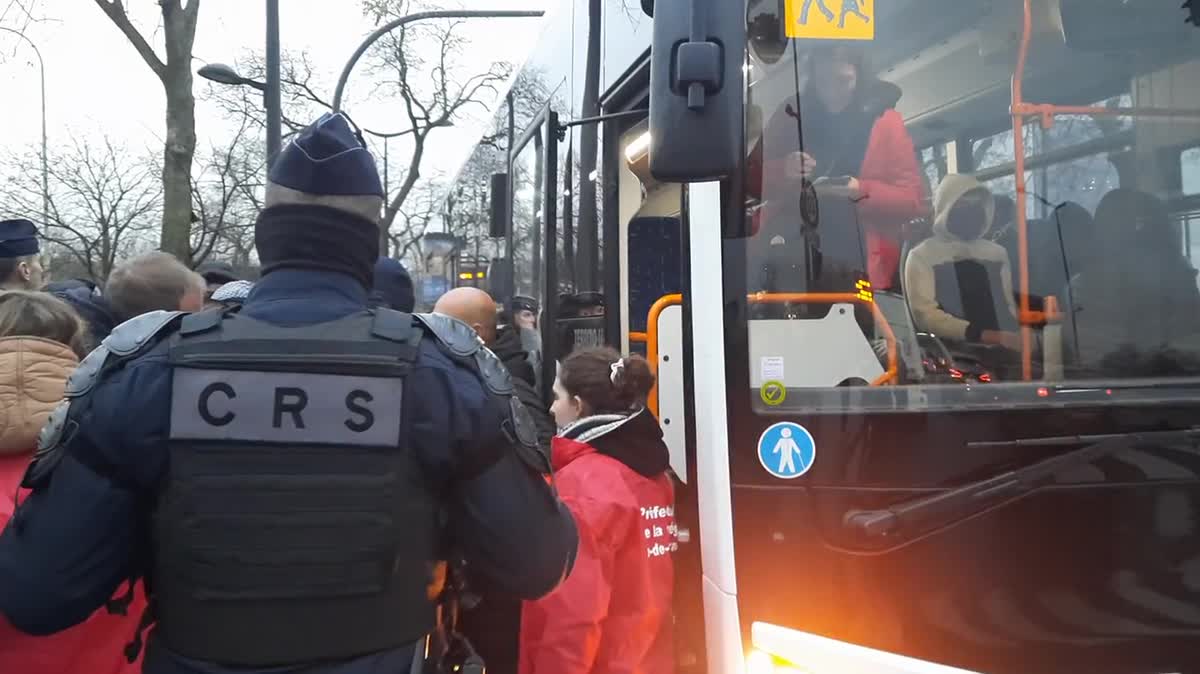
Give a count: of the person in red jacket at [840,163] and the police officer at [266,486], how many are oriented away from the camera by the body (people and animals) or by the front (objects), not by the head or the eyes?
1

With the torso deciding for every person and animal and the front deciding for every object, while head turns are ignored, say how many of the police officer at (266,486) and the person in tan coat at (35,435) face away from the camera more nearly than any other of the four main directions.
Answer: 2

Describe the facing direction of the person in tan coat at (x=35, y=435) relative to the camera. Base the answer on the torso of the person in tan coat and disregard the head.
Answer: away from the camera

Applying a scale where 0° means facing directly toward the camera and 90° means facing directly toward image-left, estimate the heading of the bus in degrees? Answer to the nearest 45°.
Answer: approximately 0°

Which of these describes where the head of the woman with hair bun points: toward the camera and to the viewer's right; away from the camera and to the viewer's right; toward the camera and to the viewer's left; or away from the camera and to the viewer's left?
away from the camera and to the viewer's left

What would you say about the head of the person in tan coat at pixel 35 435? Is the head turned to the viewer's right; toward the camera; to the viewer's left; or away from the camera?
away from the camera

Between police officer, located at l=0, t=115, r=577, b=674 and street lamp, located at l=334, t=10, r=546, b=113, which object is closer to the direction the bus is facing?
the police officer

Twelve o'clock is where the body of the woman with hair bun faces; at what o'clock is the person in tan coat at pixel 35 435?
The person in tan coat is roughly at 10 o'clock from the woman with hair bun.

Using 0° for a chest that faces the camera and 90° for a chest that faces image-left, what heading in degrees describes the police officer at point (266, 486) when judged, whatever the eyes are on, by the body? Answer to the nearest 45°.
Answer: approximately 180°

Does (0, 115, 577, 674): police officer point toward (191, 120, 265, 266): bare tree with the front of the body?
yes

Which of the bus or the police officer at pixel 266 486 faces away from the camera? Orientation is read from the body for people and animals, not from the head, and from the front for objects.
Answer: the police officer

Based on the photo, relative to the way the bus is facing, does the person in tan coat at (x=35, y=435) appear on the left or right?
on its right

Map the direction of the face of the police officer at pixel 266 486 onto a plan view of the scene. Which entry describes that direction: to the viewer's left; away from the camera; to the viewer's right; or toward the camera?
away from the camera

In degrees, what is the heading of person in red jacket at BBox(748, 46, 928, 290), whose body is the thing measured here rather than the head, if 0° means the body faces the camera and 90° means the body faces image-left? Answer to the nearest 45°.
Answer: approximately 0°

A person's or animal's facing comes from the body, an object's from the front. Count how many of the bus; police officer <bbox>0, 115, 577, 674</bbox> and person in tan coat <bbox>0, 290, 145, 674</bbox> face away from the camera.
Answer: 2
